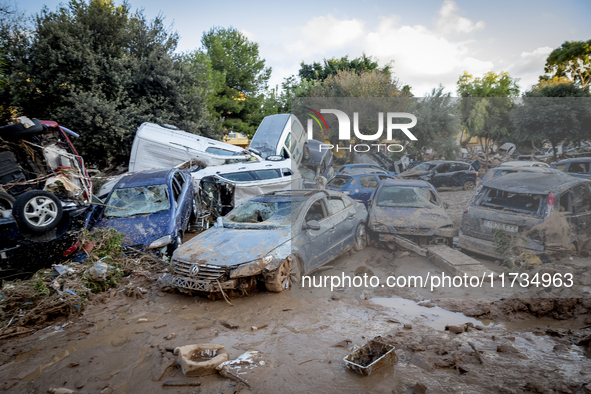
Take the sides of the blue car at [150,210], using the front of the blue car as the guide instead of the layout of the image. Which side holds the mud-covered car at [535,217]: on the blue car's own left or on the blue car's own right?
on the blue car's own left

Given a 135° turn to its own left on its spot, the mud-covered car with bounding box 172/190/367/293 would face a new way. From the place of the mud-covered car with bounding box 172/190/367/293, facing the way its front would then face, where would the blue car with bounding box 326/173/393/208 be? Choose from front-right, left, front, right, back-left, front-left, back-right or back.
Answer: front-left

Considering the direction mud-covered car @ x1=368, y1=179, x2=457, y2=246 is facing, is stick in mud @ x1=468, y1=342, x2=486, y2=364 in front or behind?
in front

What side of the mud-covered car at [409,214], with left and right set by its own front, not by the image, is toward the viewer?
front

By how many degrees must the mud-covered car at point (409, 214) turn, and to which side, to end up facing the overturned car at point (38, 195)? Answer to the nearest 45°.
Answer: approximately 90° to its right

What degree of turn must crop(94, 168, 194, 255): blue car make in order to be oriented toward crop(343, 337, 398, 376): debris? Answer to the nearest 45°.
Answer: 0° — it already faces it

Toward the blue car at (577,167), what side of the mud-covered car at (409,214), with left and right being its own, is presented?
left

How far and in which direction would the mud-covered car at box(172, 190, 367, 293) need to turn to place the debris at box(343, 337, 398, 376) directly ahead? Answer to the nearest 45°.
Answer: approximately 45° to its left

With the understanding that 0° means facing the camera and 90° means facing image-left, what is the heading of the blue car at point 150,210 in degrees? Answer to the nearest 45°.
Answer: approximately 0°
